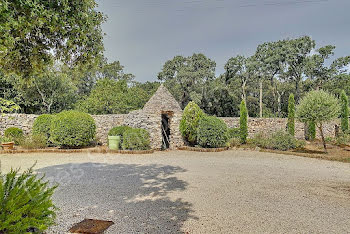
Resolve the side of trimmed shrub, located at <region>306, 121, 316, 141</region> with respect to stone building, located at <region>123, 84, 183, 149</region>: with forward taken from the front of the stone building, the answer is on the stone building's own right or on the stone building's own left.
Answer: on the stone building's own left

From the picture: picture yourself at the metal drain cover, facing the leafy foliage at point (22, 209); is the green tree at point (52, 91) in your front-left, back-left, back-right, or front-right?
back-right

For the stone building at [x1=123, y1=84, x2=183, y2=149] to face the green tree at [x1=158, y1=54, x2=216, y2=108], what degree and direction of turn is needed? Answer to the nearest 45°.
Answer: approximately 180°

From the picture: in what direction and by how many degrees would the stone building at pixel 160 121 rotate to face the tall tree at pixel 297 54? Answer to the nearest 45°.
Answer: approximately 135° to its left

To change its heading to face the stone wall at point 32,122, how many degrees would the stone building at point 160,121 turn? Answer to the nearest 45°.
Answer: approximately 90° to its right

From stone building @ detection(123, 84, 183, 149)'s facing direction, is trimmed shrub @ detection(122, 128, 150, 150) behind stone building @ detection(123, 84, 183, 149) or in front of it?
in front

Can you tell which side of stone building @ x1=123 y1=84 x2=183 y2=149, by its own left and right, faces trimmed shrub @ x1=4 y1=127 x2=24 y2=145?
right

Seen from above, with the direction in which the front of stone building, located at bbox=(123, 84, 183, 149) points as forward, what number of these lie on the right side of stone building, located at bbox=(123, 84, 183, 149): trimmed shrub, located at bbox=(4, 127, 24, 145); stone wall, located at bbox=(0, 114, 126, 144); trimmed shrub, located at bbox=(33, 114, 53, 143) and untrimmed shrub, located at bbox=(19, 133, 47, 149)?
4

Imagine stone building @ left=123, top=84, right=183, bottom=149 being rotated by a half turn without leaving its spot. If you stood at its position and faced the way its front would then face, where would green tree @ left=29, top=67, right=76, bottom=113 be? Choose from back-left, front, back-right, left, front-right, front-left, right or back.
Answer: front-left

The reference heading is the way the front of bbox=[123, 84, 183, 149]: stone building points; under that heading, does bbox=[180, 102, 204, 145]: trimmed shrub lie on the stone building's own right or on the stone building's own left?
on the stone building's own left

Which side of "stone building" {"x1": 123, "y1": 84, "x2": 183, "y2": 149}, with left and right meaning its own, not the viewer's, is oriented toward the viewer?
front

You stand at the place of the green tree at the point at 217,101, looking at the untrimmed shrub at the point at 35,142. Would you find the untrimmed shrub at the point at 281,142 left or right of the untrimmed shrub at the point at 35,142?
left

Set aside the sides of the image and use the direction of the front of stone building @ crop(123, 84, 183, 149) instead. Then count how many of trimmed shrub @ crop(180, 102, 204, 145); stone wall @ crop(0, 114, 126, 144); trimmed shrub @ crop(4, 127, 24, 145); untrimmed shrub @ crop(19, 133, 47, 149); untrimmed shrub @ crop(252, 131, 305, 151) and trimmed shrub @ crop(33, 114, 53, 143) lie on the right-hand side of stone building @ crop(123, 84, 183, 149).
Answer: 4

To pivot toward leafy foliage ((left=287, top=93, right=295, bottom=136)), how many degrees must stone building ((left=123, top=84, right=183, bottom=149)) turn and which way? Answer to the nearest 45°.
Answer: approximately 90° to its left

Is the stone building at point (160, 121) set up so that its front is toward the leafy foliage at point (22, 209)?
yes
